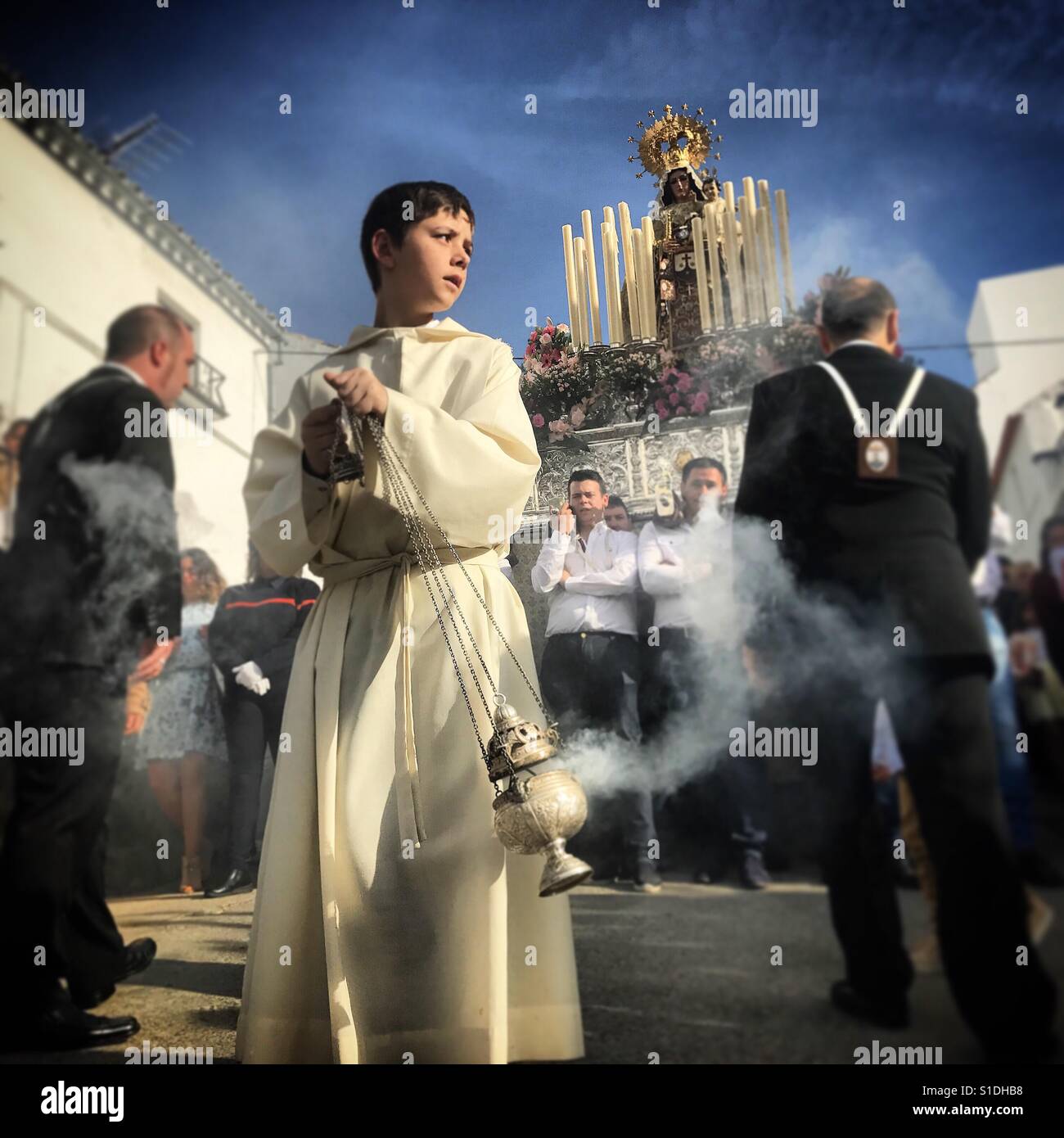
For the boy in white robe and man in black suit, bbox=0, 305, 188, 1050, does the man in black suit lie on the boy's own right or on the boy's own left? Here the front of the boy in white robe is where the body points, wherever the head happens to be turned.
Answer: on the boy's own right

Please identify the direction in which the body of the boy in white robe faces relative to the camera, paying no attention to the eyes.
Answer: toward the camera

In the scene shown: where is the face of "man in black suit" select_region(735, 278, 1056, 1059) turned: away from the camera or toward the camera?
away from the camera

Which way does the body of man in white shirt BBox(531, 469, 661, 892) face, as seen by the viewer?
toward the camera

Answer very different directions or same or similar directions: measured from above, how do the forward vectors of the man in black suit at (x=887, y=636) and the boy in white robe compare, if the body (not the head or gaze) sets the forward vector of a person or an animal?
very different directions

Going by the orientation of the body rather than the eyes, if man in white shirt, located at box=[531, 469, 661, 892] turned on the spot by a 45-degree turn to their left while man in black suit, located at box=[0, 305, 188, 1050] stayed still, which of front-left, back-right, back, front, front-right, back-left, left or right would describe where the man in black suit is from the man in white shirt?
back-right

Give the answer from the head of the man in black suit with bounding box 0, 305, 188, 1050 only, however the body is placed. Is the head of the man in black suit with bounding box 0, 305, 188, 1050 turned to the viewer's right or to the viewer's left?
to the viewer's right

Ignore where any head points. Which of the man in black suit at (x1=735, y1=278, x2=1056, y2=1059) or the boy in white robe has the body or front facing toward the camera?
the boy in white robe

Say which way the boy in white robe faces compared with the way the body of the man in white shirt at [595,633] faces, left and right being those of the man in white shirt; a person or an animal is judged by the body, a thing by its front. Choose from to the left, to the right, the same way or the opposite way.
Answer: the same way

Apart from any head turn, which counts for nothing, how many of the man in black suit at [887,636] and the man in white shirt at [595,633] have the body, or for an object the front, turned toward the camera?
1

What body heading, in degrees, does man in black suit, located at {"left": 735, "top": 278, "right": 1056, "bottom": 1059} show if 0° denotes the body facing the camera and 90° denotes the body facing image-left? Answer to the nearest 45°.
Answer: approximately 180°

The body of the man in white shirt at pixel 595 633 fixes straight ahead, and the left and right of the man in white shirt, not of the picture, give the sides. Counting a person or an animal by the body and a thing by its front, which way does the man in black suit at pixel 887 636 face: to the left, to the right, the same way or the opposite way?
the opposite way
